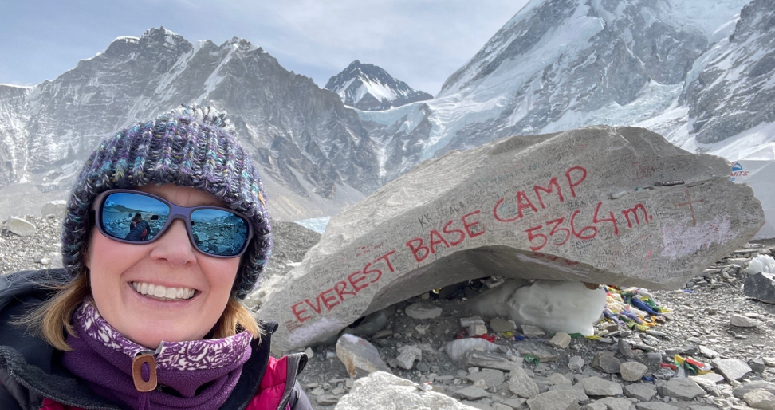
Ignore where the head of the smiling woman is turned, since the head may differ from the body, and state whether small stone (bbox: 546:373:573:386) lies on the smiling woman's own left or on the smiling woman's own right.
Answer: on the smiling woman's own left

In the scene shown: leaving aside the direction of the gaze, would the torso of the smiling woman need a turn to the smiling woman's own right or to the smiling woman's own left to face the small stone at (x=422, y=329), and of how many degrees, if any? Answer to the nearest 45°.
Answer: approximately 135° to the smiling woman's own left

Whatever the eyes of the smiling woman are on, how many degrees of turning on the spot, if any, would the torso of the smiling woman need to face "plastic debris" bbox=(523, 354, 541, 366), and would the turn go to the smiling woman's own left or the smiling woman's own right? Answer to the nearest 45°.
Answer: approximately 135° to the smiling woman's own left

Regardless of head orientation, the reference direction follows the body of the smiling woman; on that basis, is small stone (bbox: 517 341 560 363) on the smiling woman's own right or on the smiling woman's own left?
on the smiling woman's own left

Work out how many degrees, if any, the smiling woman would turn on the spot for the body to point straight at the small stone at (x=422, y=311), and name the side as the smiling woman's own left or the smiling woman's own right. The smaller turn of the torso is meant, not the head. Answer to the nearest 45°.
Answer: approximately 135° to the smiling woman's own left

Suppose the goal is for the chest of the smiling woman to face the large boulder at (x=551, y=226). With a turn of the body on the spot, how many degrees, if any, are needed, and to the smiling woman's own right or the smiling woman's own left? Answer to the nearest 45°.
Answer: approximately 135° to the smiling woman's own left

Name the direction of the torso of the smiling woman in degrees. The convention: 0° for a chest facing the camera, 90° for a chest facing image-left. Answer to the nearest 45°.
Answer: approximately 0°
